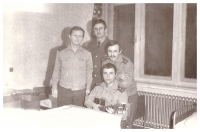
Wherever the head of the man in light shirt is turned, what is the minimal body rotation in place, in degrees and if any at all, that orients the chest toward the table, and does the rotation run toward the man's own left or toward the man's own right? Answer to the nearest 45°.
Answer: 0° — they already face it

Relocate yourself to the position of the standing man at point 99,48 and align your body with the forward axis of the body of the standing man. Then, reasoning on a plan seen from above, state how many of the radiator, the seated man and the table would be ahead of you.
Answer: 2

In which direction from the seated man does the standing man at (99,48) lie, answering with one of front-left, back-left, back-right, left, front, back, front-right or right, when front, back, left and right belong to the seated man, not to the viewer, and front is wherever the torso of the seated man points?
back

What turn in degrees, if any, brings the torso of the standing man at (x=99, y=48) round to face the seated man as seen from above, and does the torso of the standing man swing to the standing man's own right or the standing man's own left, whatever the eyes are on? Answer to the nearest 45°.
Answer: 0° — they already face them

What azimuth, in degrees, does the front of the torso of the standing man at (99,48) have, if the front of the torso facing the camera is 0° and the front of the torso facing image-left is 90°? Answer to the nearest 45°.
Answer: approximately 0°

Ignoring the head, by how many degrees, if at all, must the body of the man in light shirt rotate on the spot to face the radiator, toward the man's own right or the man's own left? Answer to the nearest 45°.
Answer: approximately 135° to the man's own left

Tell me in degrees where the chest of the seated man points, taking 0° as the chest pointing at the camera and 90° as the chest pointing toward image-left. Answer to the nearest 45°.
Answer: approximately 0°
